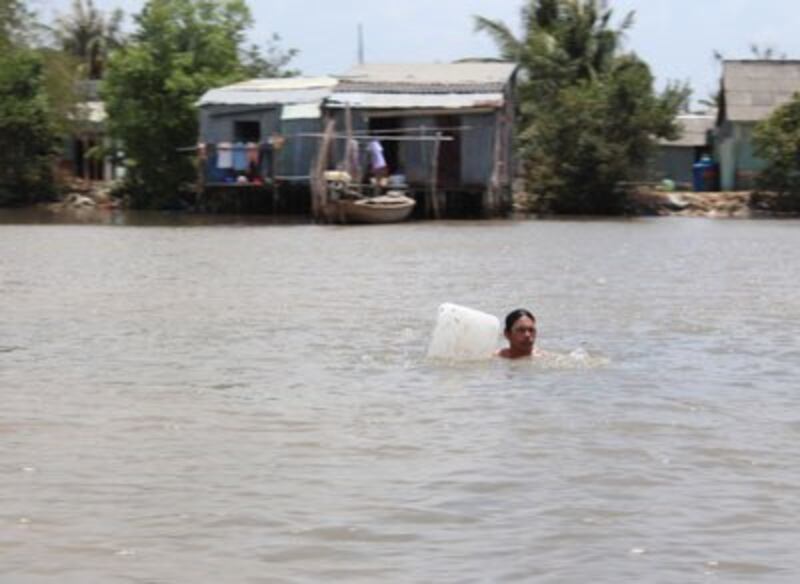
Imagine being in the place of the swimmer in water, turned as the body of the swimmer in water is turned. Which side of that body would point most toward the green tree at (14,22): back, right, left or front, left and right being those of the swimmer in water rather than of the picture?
back

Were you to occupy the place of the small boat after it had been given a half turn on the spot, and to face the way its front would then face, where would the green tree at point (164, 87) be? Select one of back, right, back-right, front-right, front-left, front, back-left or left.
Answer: front-right

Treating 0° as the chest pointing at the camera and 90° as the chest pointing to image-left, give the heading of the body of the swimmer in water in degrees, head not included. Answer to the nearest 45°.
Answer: approximately 315°

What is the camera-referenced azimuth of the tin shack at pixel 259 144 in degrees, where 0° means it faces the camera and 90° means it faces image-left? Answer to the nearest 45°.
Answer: approximately 0°

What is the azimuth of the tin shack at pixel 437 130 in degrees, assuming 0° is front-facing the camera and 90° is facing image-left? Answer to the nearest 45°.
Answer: approximately 0°

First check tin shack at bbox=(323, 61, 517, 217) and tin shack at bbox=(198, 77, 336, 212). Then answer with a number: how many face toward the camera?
2

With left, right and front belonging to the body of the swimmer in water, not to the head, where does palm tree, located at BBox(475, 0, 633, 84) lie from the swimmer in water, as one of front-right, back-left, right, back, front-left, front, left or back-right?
back-left

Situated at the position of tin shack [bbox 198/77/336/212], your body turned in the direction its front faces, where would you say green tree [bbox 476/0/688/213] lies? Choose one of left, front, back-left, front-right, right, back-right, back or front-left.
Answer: left

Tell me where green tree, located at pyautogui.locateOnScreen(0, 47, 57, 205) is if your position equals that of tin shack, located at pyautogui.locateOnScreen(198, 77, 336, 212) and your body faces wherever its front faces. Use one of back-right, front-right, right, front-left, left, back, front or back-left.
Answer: back-right

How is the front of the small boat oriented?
to the viewer's right

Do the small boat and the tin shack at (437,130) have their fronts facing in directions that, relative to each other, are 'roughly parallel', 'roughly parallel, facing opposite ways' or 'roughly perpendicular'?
roughly perpendicular
